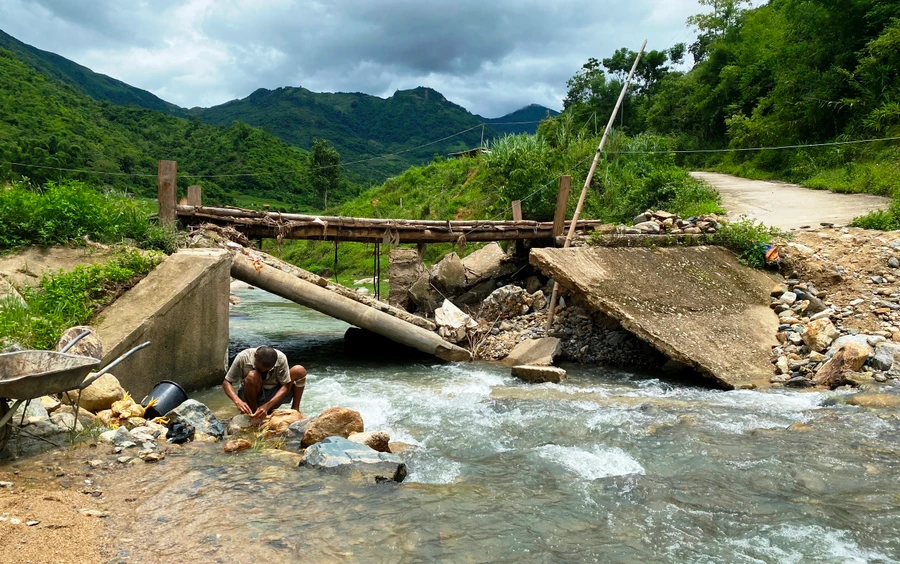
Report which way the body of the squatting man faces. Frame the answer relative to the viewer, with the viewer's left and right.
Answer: facing the viewer

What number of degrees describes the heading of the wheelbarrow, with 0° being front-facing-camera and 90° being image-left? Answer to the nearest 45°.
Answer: approximately 45°

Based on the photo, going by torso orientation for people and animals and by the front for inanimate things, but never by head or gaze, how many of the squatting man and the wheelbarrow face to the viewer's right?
0

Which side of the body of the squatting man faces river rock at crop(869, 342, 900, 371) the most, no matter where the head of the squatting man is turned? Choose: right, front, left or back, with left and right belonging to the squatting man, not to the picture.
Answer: left

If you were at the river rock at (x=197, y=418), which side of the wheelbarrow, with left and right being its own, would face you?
back

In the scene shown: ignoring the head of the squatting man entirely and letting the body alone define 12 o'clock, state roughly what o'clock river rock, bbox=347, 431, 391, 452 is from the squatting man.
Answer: The river rock is roughly at 11 o'clock from the squatting man.

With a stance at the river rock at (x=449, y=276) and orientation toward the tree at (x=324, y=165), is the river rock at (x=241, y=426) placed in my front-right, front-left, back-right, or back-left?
back-left

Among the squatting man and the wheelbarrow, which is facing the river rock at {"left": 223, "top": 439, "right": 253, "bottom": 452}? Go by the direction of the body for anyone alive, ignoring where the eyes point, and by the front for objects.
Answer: the squatting man

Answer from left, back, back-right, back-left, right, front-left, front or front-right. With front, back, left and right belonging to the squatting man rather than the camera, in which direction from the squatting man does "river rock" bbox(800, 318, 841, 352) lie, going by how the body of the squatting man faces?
left

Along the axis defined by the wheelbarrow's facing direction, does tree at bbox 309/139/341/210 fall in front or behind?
behind
